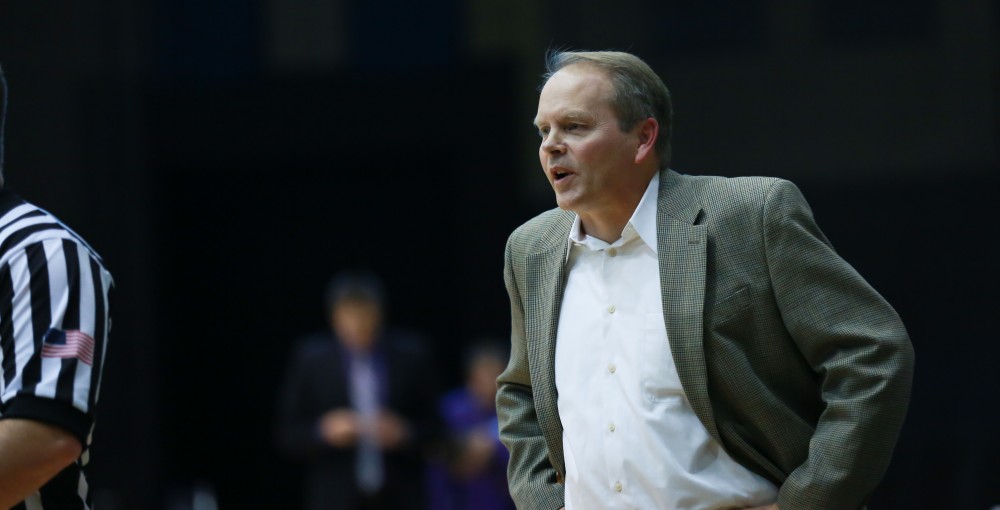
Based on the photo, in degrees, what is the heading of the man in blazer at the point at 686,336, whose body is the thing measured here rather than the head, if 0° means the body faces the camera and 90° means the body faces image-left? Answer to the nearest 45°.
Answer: approximately 45°

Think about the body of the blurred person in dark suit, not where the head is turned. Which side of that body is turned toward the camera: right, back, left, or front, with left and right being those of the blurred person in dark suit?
front

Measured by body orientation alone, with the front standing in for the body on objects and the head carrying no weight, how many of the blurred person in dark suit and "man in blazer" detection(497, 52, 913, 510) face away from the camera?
0

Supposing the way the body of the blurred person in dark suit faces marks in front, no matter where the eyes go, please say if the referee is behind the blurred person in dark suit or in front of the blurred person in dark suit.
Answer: in front

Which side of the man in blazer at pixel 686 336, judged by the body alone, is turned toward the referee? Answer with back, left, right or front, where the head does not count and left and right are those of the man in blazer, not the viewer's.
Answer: front

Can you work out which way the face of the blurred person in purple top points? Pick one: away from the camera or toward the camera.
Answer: toward the camera

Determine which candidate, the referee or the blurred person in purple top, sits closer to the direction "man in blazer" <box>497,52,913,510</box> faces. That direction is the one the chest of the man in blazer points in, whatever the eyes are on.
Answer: the referee

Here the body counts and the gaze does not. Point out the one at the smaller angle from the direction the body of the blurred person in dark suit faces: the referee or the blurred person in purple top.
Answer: the referee
